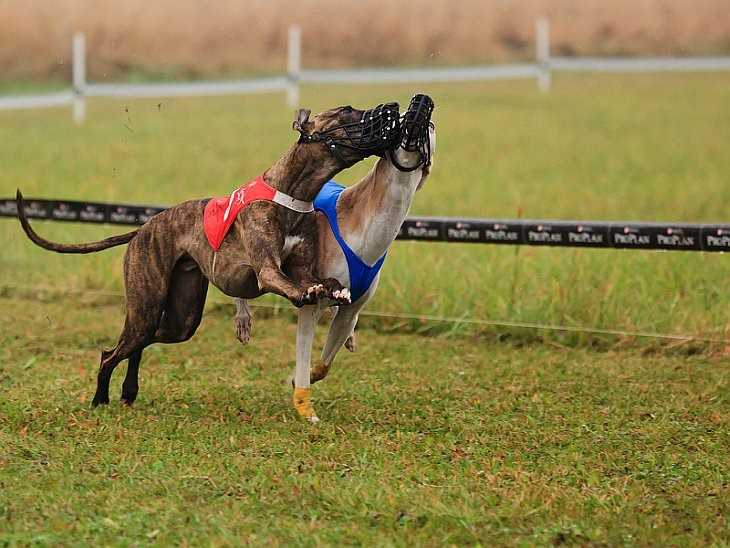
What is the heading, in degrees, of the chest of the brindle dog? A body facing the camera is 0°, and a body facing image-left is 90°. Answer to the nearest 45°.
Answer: approximately 270°

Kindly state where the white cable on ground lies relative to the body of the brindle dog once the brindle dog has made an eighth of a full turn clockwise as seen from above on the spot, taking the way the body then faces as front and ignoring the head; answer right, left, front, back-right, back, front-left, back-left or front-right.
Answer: left

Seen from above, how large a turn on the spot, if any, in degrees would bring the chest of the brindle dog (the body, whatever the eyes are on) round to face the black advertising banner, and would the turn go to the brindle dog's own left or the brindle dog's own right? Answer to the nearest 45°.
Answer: approximately 45° to the brindle dog's own left
